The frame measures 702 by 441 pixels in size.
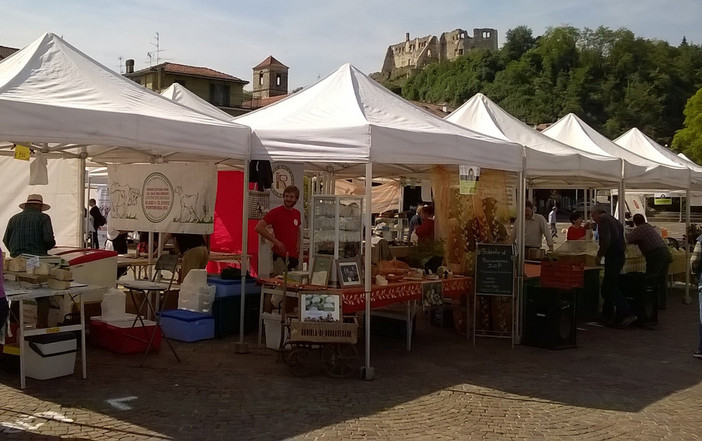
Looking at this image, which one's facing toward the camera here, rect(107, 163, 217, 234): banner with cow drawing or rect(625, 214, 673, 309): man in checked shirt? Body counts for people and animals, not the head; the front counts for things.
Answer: the banner with cow drawing

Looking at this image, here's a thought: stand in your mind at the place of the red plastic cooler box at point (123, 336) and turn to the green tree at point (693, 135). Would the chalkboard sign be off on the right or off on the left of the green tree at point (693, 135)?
right

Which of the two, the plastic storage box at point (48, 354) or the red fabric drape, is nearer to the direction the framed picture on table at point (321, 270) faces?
the plastic storage box

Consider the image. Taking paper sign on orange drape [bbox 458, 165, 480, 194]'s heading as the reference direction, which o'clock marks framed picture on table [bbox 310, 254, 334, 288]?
The framed picture on table is roughly at 2 o'clock from the paper sign on orange drape.

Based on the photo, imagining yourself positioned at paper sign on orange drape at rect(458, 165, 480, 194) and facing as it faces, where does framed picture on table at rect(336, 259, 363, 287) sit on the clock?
The framed picture on table is roughly at 2 o'clock from the paper sign on orange drape.

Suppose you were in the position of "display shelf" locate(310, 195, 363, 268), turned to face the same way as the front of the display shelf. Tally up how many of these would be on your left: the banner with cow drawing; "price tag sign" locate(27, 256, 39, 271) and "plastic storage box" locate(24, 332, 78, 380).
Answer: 0

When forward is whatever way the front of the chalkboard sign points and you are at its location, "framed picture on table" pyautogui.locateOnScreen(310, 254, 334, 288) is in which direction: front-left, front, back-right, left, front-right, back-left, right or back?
front-right

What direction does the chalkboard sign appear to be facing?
toward the camera

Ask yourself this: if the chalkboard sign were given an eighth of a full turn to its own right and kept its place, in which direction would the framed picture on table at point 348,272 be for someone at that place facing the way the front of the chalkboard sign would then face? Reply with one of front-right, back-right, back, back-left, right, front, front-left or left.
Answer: front

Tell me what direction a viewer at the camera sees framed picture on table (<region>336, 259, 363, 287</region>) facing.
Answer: facing the viewer

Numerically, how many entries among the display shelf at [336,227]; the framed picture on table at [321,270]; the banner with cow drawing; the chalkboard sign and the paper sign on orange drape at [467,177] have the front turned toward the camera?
5

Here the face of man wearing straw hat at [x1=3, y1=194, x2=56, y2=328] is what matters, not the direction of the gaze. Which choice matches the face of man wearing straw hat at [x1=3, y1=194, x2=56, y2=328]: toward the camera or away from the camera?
away from the camera

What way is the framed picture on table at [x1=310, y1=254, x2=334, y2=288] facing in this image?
toward the camera

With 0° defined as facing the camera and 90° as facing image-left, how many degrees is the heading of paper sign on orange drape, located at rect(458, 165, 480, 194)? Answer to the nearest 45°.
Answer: approximately 0°
